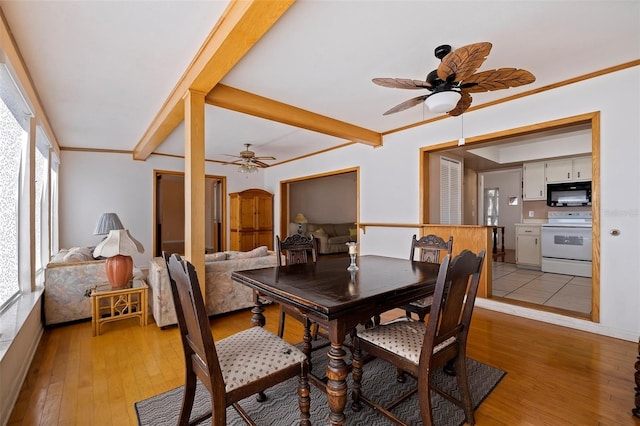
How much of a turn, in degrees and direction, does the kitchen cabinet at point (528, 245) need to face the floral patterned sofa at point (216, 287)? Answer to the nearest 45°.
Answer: approximately 45° to its right

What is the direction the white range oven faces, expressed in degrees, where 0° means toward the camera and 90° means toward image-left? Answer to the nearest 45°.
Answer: approximately 0°

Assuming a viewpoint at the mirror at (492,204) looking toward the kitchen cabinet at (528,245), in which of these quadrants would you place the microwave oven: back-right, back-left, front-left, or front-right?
front-left

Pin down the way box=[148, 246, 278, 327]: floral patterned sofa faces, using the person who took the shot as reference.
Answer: facing away from the viewer and to the left of the viewer

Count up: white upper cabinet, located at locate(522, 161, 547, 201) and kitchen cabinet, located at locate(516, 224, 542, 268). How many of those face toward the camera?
2

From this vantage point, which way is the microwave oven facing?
toward the camera

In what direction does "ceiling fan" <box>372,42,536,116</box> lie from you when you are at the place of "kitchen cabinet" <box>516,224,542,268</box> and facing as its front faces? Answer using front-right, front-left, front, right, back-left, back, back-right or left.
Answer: front

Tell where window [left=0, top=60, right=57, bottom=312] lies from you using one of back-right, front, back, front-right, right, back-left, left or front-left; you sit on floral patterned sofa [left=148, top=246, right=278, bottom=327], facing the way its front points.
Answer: front-left

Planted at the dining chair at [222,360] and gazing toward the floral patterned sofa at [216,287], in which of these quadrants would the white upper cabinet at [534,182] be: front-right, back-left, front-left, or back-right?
front-right

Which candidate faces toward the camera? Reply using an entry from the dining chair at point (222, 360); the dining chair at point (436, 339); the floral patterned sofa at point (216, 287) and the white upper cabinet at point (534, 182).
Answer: the white upper cabinet

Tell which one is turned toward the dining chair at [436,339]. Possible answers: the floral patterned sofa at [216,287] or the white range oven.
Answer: the white range oven

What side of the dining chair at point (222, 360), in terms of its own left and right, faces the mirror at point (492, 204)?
front

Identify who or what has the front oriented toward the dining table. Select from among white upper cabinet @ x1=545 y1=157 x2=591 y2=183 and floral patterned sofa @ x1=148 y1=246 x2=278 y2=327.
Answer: the white upper cabinet

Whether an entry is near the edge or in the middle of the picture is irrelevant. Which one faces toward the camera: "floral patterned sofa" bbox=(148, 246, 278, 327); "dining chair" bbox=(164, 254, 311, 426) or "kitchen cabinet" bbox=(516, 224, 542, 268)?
the kitchen cabinet

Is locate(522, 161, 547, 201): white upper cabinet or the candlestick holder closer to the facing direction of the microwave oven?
the candlestick holder

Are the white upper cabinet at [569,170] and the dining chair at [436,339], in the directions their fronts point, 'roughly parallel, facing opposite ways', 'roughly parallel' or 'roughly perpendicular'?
roughly perpendicular

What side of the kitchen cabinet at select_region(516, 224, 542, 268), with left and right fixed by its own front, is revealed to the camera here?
front

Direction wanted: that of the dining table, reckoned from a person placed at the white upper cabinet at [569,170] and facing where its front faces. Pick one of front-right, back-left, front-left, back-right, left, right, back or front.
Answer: front

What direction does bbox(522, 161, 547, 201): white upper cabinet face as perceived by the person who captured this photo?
facing the viewer

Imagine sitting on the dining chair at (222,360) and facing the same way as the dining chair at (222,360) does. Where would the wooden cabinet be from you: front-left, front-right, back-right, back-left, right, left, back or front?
front-left
